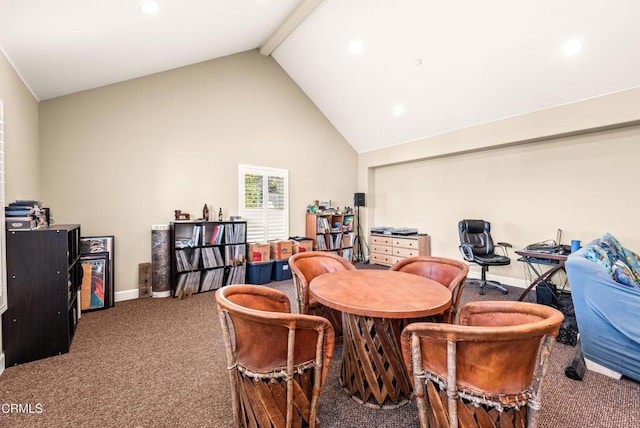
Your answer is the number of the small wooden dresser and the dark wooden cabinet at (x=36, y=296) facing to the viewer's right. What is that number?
1

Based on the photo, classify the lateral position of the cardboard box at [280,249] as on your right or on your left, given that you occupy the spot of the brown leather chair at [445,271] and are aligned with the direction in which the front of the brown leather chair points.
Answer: on your right

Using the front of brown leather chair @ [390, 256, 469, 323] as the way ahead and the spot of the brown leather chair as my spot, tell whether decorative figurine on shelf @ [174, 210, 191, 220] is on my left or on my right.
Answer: on my right

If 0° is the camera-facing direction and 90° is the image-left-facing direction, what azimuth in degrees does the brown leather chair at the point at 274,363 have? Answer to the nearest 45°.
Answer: approximately 225°

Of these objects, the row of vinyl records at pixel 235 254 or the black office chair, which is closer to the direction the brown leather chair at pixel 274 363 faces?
the black office chair
